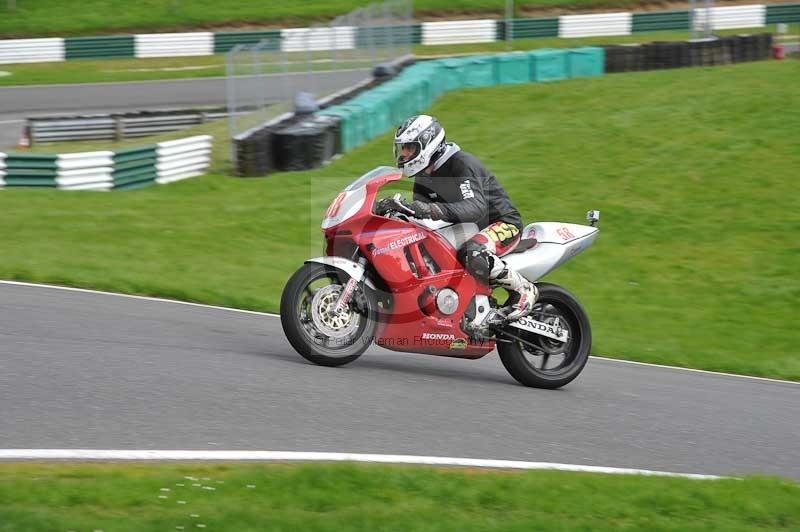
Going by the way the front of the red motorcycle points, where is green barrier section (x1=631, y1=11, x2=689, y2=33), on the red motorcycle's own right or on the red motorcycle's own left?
on the red motorcycle's own right

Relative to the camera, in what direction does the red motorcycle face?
facing to the left of the viewer

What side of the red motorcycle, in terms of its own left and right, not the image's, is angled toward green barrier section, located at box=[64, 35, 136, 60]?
right

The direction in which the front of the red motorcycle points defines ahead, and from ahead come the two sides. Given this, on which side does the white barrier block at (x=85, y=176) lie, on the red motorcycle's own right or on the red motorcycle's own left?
on the red motorcycle's own right

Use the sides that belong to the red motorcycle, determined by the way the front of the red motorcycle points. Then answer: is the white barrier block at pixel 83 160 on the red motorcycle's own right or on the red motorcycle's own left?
on the red motorcycle's own right

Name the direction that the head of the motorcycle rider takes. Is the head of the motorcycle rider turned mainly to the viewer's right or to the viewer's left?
to the viewer's left

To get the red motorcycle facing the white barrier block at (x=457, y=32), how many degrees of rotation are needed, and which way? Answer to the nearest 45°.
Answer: approximately 90° to its right

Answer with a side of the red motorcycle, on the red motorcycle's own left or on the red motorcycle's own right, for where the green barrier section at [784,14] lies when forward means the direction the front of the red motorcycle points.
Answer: on the red motorcycle's own right

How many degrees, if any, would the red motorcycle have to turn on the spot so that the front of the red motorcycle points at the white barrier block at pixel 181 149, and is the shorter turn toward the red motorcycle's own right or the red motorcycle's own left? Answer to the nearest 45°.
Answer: approximately 90° to the red motorcycle's own right

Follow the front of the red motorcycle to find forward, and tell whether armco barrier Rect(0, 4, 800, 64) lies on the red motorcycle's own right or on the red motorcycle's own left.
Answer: on the red motorcycle's own right

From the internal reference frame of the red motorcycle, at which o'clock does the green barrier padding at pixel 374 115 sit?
The green barrier padding is roughly at 3 o'clock from the red motorcycle.

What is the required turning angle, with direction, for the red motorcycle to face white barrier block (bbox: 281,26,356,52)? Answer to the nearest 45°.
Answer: approximately 90° to its right

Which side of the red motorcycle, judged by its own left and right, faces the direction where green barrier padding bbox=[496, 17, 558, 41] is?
right
